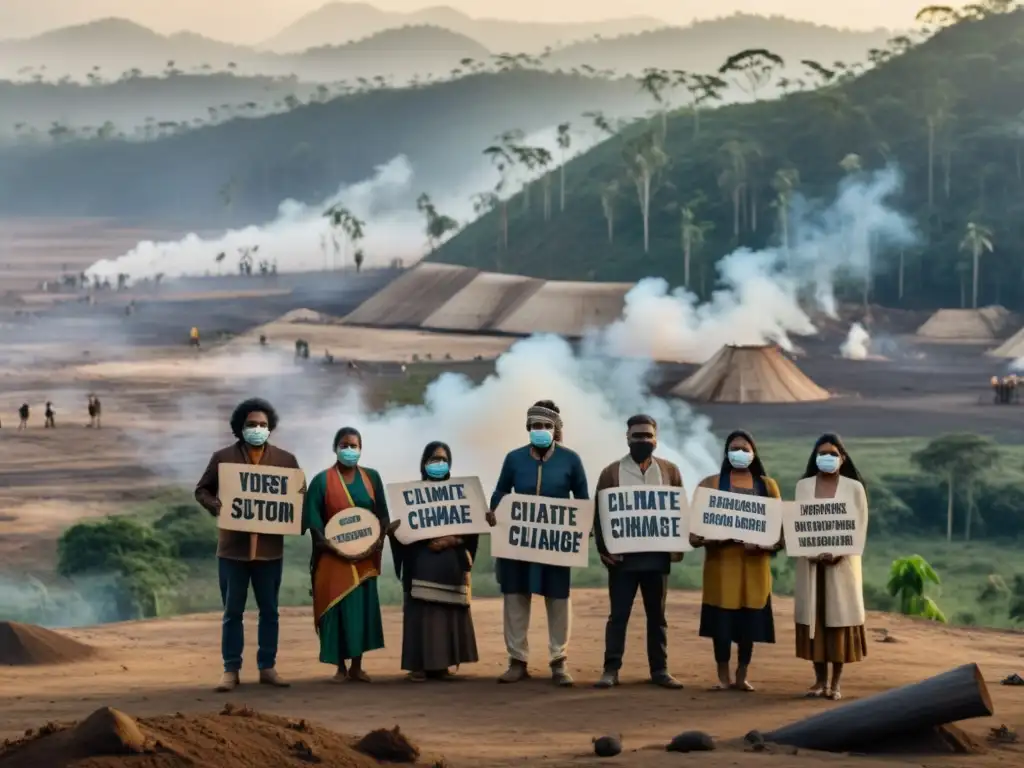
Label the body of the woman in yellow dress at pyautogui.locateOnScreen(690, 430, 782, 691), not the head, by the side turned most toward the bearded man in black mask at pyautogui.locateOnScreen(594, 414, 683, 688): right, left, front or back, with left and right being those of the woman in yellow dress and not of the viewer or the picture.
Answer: right

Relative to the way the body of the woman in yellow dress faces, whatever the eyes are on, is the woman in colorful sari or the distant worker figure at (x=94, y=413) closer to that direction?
the woman in colorful sari

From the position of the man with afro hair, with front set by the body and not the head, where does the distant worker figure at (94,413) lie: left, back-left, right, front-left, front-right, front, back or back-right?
back

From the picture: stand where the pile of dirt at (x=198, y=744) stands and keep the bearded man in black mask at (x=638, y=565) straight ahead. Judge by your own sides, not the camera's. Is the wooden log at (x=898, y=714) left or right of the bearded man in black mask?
right

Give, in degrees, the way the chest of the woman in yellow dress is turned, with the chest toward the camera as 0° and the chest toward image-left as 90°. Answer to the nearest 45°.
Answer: approximately 0°

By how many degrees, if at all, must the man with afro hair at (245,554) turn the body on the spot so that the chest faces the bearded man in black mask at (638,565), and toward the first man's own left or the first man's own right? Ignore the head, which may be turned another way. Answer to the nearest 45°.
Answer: approximately 90° to the first man's own left

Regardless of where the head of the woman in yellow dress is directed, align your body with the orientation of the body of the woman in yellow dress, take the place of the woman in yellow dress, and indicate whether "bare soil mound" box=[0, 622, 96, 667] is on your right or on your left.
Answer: on your right

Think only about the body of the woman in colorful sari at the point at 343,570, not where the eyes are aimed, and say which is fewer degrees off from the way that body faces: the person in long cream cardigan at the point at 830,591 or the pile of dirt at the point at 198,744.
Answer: the pile of dirt

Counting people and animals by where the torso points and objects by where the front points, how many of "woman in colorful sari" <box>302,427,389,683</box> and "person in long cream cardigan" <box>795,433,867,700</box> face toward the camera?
2
